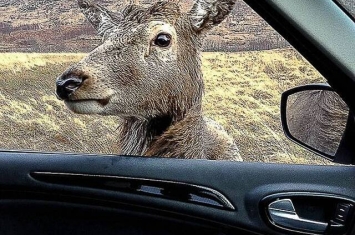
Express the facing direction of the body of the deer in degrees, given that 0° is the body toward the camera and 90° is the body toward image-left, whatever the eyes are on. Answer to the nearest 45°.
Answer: approximately 45°
